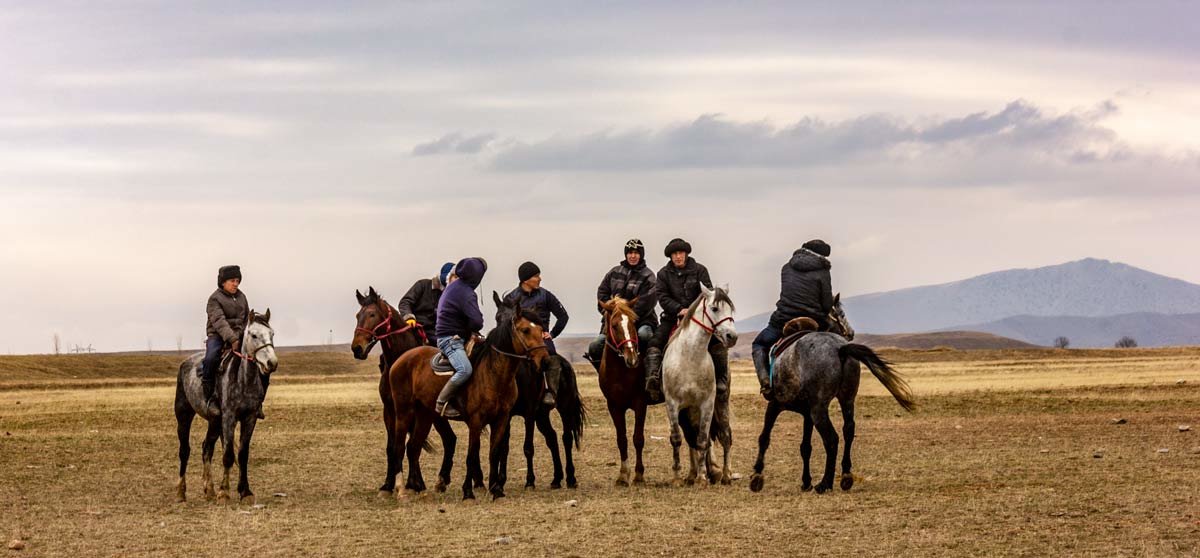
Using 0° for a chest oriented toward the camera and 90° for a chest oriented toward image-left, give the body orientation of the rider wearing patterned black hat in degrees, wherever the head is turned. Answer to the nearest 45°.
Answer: approximately 0°

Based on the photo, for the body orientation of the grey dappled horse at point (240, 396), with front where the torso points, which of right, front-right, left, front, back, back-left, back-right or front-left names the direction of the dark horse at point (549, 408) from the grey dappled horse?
front-left

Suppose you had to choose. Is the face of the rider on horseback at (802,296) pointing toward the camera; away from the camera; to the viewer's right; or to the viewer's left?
away from the camera

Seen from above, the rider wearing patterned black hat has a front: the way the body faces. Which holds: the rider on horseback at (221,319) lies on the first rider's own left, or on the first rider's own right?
on the first rider's own right

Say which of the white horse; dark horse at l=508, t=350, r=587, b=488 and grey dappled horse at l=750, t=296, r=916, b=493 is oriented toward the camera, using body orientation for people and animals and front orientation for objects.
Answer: the white horse

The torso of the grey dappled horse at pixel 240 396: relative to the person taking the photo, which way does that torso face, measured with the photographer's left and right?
facing the viewer and to the right of the viewer

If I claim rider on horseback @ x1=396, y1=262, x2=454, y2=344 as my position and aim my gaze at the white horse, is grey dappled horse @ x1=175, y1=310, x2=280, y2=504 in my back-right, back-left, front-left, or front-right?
back-right

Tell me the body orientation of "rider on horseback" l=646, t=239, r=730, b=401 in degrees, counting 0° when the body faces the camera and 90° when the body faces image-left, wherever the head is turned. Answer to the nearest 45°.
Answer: approximately 0°

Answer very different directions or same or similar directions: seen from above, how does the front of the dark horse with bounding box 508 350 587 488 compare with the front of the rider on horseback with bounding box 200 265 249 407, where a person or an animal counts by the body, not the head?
very different directions

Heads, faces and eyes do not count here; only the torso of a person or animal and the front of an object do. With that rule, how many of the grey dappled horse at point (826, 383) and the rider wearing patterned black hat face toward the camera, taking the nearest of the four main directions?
1

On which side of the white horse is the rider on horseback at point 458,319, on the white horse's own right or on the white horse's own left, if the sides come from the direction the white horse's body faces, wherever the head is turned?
on the white horse's own right
